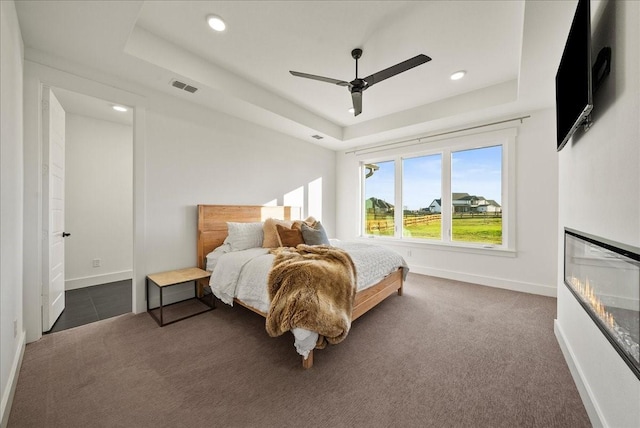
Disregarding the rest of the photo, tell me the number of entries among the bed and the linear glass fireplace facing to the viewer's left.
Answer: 1

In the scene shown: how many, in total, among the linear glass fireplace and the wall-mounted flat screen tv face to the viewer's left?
2

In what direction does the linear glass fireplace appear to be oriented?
to the viewer's left

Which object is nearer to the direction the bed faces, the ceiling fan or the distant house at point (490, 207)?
the ceiling fan

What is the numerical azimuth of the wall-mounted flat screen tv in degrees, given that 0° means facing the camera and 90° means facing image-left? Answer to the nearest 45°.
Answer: approximately 90°

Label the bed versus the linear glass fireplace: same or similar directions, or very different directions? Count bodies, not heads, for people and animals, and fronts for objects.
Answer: very different directions

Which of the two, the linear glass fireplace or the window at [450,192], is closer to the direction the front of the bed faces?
the linear glass fireplace

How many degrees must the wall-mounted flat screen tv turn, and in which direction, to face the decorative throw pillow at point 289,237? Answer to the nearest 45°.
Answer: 0° — it already faces it

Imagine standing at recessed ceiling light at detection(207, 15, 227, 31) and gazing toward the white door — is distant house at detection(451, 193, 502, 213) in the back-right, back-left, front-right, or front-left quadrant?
back-right

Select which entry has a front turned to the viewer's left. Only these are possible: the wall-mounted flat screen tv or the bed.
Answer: the wall-mounted flat screen tv
